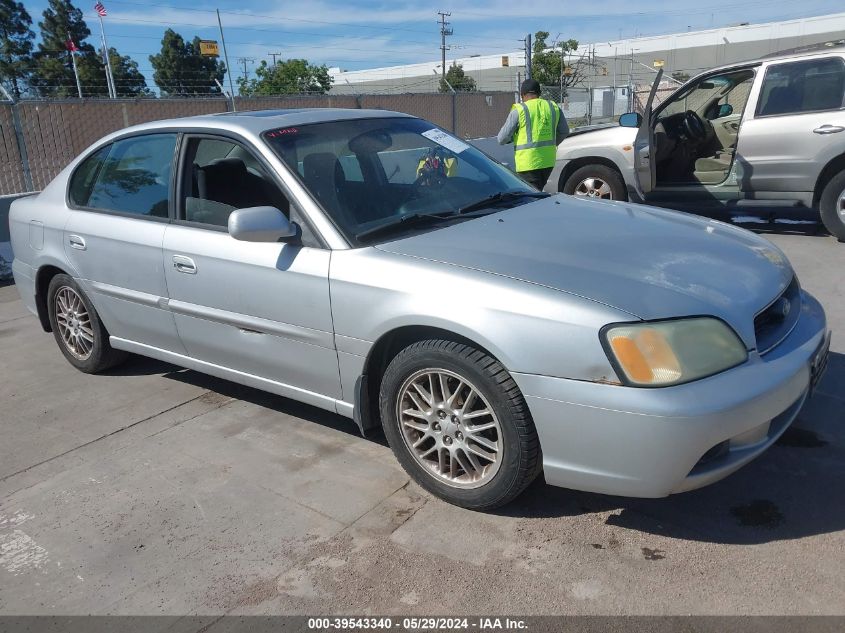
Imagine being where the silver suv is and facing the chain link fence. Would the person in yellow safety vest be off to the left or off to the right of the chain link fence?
left

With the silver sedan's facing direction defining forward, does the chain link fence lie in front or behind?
behind

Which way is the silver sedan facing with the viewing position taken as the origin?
facing the viewer and to the right of the viewer

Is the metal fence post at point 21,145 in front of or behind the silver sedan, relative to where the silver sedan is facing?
behind

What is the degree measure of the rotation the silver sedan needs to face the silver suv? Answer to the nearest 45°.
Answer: approximately 90° to its left

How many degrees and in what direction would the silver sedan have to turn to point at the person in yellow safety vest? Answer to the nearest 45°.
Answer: approximately 135° to its left
